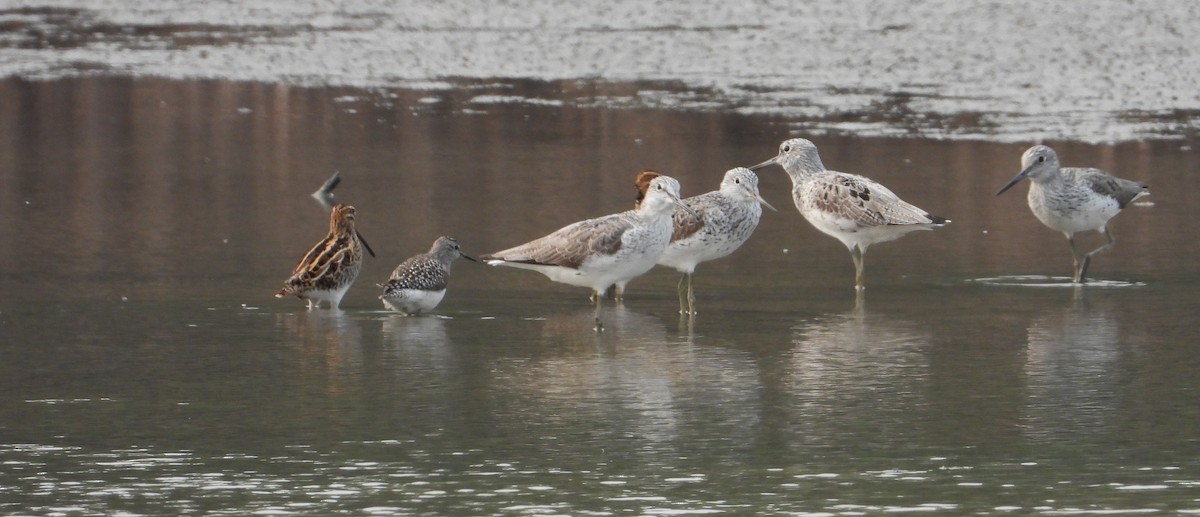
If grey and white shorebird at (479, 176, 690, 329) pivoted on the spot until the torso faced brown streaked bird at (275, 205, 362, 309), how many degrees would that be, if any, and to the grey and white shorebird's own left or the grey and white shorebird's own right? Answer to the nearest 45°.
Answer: approximately 180°

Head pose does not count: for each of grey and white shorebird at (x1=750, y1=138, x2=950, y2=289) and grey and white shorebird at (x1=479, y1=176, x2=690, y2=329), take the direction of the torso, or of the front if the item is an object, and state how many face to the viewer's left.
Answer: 1

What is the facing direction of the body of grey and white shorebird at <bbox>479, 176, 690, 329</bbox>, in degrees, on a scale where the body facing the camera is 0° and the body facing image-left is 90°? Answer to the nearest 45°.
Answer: approximately 270°

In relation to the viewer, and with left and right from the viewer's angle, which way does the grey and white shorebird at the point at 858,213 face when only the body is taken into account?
facing to the left of the viewer

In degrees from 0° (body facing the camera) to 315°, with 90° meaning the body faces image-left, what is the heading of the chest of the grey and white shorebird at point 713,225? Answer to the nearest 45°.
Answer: approximately 315°

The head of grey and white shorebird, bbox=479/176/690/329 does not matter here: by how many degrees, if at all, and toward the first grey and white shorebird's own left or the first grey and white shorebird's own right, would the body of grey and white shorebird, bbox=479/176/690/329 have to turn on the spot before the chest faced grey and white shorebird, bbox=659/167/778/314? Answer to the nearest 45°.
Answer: approximately 45° to the first grey and white shorebird's own left

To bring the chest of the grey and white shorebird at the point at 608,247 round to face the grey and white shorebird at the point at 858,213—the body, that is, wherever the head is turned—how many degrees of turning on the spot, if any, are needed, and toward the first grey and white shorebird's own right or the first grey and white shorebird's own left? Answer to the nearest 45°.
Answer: approximately 45° to the first grey and white shorebird's own left
